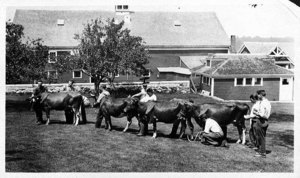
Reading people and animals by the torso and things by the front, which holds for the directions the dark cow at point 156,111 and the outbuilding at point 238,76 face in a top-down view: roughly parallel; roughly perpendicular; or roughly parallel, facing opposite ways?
roughly perpendicular

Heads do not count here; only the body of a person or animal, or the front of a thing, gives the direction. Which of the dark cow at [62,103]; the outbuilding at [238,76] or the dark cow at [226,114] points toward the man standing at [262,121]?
the outbuilding

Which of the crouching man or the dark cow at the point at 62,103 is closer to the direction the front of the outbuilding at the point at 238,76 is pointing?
the crouching man

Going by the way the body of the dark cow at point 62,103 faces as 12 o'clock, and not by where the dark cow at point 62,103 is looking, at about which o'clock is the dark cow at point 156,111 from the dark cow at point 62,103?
the dark cow at point 156,111 is roughly at 7 o'clock from the dark cow at point 62,103.

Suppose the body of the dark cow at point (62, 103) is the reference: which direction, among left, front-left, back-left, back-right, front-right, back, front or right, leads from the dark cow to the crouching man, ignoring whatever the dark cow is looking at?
back-left

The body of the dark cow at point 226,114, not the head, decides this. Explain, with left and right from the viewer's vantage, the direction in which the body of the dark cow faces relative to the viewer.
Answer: facing to the left of the viewer

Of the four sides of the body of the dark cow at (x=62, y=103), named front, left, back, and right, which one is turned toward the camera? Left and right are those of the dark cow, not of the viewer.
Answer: left

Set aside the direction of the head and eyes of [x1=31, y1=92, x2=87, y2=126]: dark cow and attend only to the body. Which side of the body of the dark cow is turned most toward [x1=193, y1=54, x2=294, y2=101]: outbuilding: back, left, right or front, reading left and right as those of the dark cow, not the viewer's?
back

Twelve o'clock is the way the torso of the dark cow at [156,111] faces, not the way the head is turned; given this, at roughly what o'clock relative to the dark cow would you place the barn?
The barn is roughly at 3 o'clock from the dark cow.

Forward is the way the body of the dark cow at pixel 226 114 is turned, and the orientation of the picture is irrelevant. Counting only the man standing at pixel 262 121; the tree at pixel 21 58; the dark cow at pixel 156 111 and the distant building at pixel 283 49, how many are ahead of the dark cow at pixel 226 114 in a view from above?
2

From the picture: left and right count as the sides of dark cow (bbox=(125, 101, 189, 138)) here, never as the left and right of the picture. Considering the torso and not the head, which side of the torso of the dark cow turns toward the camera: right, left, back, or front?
left
